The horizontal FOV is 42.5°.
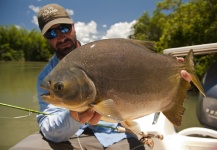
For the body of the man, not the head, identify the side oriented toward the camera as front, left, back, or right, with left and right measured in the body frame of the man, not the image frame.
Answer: front

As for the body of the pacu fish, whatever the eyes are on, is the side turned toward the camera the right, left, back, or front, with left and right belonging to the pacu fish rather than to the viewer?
left
